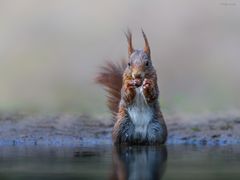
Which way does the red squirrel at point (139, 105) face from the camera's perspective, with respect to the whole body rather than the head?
toward the camera
